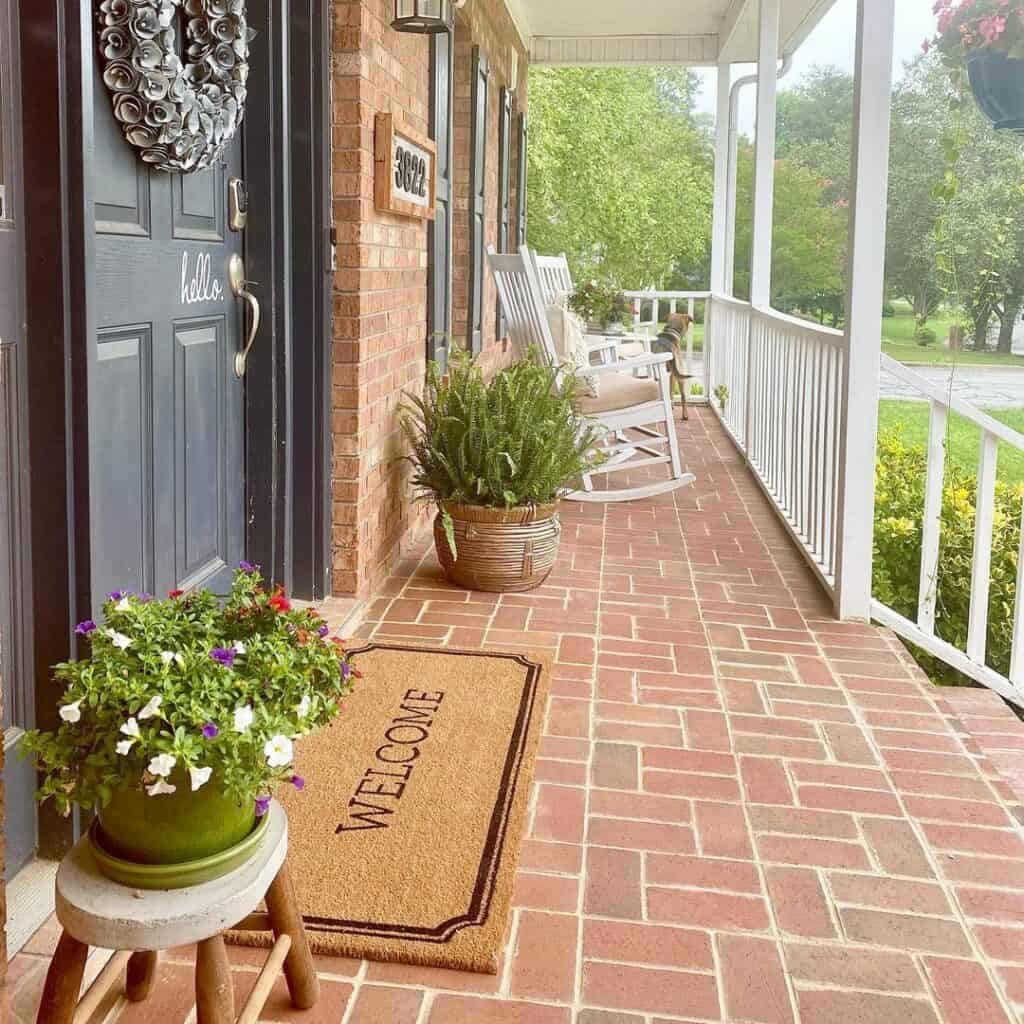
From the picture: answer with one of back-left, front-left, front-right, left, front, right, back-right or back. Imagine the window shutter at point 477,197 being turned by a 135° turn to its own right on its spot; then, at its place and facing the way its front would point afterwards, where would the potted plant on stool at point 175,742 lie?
front-left

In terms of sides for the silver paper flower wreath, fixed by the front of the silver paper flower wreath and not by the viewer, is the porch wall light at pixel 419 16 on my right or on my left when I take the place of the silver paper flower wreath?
on my left

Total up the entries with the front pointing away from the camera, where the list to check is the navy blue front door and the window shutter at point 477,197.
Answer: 0

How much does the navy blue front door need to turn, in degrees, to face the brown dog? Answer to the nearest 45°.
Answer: approximately 90° to its left

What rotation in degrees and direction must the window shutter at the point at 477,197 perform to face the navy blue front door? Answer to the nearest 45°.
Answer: approximately 90° to its right

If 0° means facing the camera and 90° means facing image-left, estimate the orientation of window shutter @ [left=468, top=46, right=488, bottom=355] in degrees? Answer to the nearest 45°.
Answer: approximately 270°

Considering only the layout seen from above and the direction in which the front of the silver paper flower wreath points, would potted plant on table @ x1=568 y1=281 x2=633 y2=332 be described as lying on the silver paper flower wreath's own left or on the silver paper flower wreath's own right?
on the silver paper flower wreath's own left

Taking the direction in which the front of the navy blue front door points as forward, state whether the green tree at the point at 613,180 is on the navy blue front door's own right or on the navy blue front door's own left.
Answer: on the navy blue front door's own left

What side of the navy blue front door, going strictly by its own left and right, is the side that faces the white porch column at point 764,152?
left

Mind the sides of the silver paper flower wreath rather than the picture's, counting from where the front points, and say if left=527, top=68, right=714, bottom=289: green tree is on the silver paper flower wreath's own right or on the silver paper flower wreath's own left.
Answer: on the silver paper flower wreath's own left

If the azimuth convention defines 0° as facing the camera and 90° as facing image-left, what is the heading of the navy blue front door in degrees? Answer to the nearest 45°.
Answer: approximately 315°

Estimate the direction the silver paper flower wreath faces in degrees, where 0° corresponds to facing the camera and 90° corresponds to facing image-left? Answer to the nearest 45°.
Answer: approximately 315°
